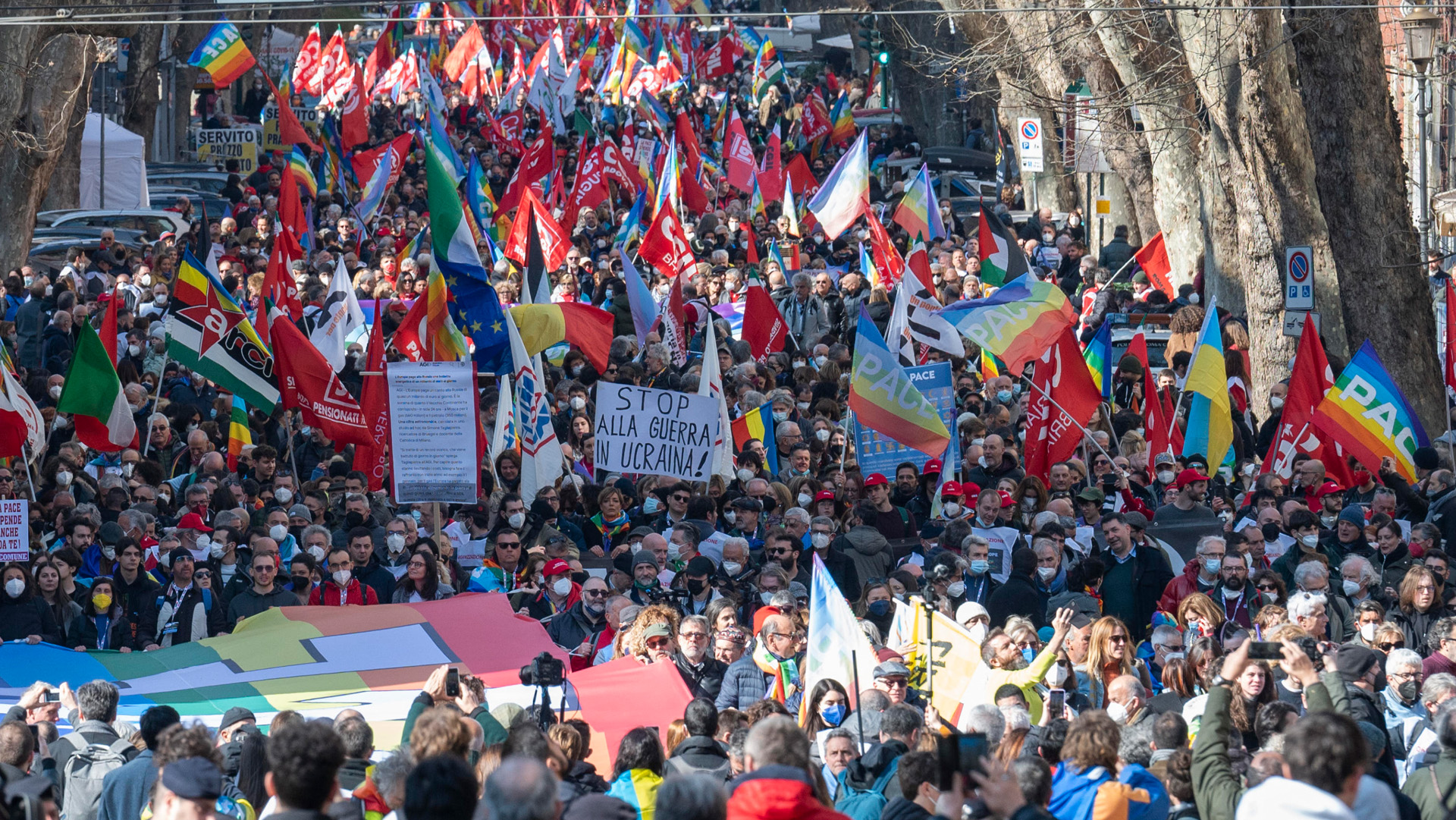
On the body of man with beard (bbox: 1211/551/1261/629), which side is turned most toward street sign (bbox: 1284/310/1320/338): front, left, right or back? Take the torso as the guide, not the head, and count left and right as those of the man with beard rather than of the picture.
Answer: back

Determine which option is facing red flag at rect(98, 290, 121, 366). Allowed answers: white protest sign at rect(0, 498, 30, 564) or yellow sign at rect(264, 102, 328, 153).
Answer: the yellow sign

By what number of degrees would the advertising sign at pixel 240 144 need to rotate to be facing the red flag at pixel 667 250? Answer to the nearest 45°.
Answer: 0° — it already faces it

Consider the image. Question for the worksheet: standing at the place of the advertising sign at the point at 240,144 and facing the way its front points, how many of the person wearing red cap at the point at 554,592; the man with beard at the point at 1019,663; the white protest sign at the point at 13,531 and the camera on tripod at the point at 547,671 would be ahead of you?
4

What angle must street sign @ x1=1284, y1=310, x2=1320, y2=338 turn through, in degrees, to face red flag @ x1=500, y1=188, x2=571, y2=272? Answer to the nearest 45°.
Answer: approximately 90° to its right

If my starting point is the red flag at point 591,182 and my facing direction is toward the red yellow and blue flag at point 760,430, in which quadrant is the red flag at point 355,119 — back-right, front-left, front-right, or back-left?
back-right

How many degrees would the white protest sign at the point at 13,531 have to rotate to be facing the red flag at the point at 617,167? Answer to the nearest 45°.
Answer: approximately 135° to its left
